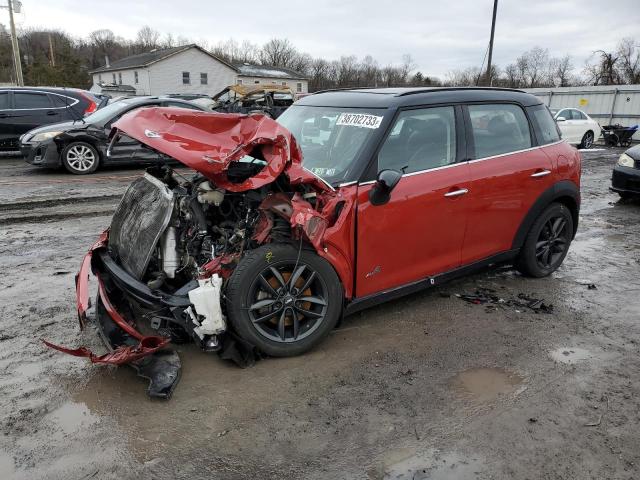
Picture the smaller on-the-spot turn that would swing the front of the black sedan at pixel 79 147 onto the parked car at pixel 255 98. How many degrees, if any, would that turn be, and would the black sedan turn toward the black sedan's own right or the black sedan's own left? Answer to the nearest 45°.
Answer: approximately 180°

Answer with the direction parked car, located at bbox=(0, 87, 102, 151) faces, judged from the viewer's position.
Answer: facing to the left of the viewer

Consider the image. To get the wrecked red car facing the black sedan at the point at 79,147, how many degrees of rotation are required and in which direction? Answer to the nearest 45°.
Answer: approximately 90° to its right

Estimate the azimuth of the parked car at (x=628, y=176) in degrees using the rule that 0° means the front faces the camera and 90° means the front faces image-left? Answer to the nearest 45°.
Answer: approximately 45°

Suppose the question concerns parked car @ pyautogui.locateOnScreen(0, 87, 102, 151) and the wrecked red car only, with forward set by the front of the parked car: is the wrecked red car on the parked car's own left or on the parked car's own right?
on the parked car's own left

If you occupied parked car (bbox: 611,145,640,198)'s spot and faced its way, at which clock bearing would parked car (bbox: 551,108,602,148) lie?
parked car (bbox: 551,108,602,148) is roughly at 4 o'clock from parked car (bbox: 611,145,640,198).

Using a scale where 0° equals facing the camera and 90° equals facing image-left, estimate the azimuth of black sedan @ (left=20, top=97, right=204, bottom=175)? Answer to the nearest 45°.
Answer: approximately 45°

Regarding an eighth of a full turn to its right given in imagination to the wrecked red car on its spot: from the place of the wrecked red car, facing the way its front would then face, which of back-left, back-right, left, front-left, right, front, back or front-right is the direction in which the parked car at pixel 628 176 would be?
back-right

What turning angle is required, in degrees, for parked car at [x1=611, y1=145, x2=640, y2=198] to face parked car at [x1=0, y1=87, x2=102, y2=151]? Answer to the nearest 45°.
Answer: approximately 45° to its right

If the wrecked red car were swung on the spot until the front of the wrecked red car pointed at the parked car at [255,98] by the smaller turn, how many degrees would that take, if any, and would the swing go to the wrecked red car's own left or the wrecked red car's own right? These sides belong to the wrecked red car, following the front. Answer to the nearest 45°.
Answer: approximately 135° to the wrecked red car's own right

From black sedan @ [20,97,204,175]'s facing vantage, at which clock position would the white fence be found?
The white fence is roughly at 7 o'clock from the black sedan.

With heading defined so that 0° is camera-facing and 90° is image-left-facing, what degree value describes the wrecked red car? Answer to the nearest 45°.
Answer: approximately 45°
